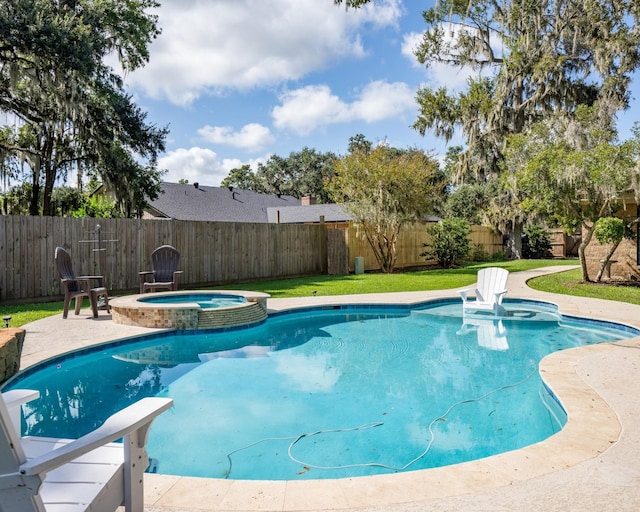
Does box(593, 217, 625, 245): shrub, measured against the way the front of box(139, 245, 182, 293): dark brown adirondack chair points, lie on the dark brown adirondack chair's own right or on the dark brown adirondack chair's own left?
on the dark brown adirondack chair's own left

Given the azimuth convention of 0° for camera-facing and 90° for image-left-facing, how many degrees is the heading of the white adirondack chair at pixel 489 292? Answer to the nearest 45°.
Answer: approximately 45°

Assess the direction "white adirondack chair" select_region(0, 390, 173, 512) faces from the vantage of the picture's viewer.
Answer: facing away from the viewer and to the right of the viewer

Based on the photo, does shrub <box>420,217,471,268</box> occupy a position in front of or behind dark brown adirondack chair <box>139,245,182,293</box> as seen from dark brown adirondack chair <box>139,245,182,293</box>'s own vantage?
behind

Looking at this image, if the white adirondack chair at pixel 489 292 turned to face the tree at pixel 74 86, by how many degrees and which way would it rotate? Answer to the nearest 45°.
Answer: approximately 45° to its right

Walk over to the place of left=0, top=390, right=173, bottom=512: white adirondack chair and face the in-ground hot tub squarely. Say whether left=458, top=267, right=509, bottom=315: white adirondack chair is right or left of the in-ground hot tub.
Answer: right

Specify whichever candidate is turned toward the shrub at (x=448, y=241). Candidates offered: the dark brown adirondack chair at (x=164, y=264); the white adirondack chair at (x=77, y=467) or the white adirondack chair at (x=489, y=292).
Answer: the white adirondack chair at (x=77, y=467)

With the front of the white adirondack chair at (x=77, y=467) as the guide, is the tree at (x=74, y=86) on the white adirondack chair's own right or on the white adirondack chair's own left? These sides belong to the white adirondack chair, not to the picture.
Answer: on the white adirondack chair's own left

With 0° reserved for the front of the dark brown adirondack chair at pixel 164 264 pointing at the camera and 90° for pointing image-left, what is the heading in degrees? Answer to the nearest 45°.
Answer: approximately 45°

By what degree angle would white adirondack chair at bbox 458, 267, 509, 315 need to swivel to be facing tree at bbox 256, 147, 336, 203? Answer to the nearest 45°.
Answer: approximately 90° to its right

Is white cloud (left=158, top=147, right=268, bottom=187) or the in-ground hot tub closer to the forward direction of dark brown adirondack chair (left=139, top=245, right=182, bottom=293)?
the in-ground hot tub

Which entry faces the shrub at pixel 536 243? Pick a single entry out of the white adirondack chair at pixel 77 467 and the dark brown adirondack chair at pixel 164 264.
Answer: the white adirondack chair
